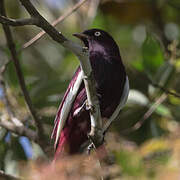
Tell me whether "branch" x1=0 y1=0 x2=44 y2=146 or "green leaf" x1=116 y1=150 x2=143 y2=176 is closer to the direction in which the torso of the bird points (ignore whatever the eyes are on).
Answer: the green leaf

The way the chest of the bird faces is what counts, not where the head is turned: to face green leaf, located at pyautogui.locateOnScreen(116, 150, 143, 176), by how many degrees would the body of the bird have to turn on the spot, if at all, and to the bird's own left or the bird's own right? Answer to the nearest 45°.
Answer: approximately 45° to the bird's own left
